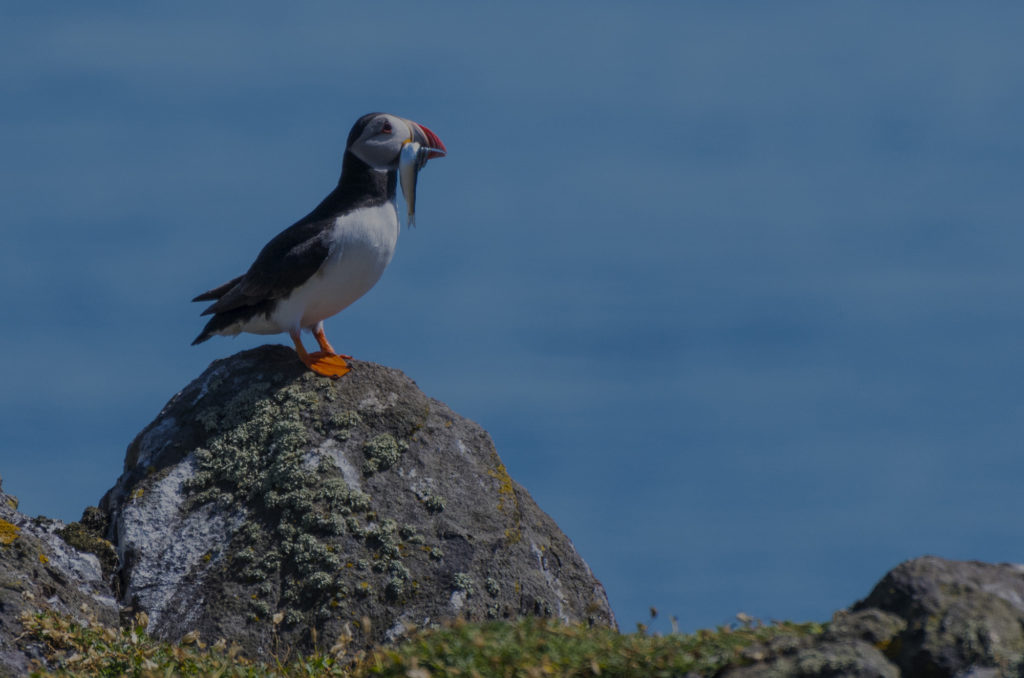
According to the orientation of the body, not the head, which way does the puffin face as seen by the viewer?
to the viewer's right

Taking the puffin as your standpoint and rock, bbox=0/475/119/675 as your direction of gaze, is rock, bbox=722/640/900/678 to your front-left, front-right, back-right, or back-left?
back-left

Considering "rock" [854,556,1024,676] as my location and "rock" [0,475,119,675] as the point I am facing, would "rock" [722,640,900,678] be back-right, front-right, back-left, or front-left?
front-left
